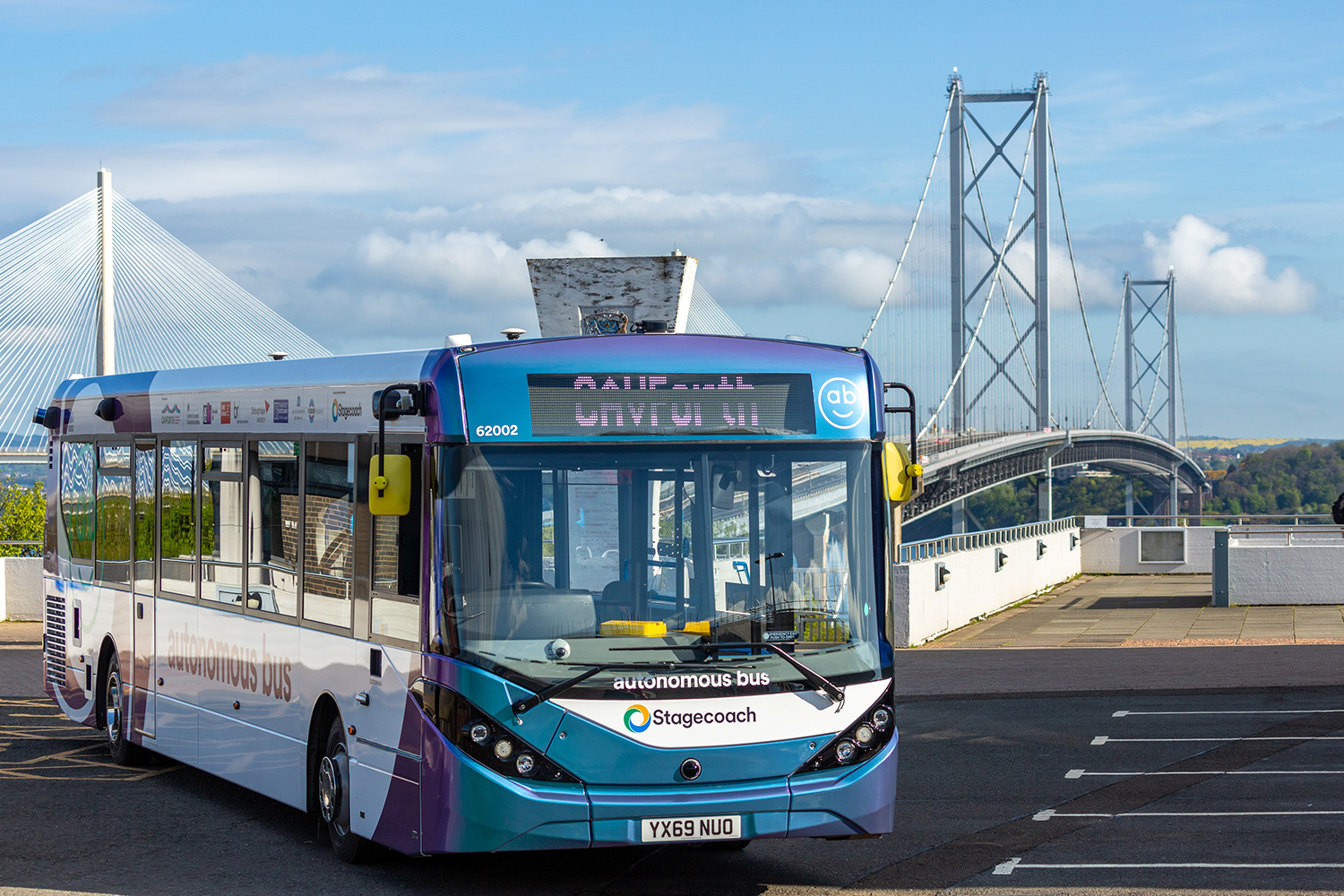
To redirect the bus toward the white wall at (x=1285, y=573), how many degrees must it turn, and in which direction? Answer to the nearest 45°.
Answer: approximately 90° to its left

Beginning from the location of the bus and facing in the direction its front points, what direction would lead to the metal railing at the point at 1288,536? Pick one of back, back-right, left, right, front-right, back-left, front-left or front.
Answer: left

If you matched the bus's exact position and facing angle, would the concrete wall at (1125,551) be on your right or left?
on your left

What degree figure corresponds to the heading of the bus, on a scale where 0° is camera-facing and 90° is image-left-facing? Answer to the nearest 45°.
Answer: approximately 315°
